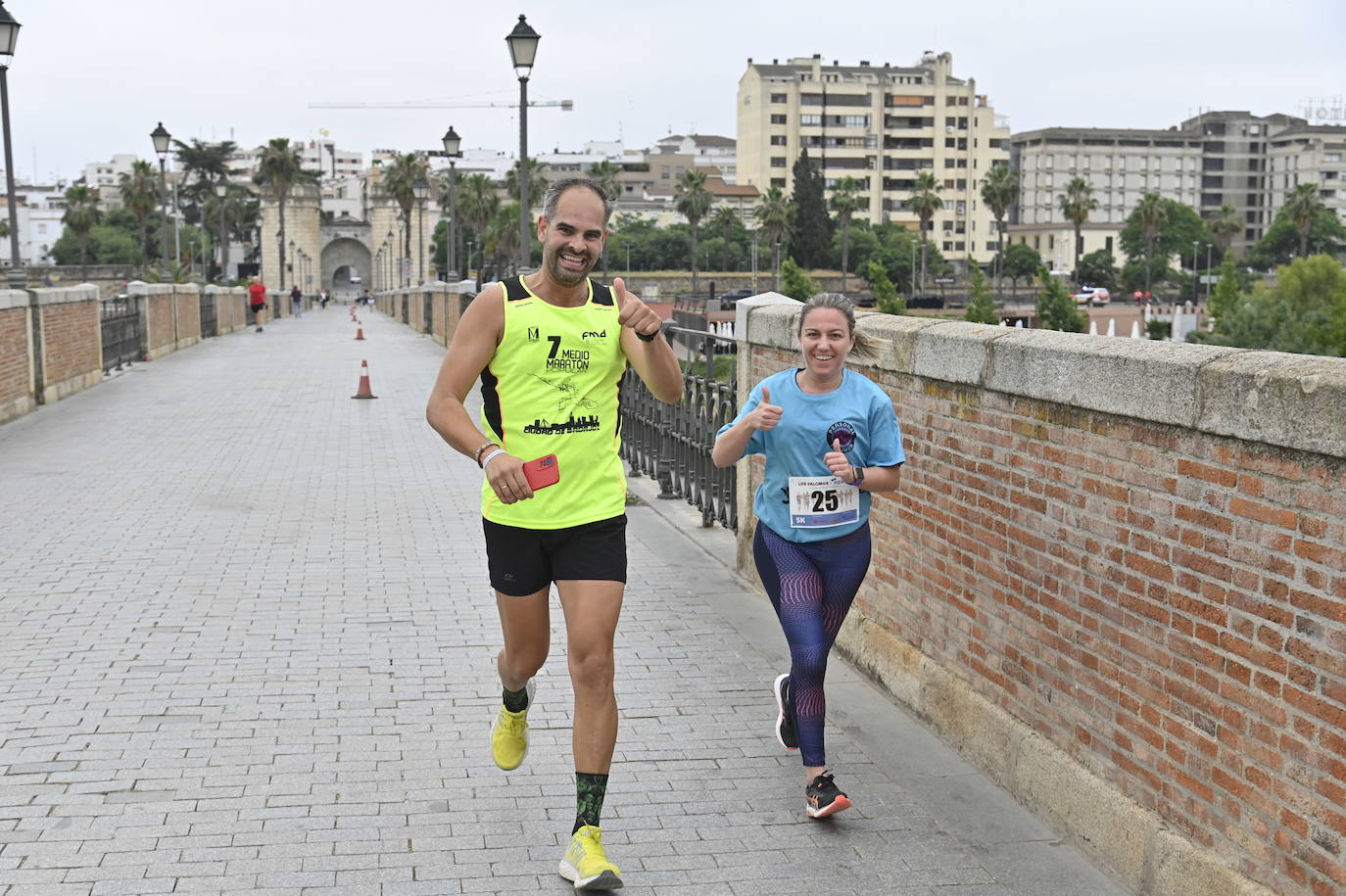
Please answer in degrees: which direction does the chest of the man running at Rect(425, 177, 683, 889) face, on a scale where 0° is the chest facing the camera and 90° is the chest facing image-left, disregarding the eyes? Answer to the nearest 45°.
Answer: approximately 0°

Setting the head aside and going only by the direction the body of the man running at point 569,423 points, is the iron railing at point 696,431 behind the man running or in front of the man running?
behind

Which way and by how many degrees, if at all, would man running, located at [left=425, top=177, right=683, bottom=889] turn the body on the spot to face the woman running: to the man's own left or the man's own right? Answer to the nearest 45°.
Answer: approximately 135° to the man's own left

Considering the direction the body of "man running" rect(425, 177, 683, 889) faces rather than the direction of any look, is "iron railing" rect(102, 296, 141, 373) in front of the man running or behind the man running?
behind
